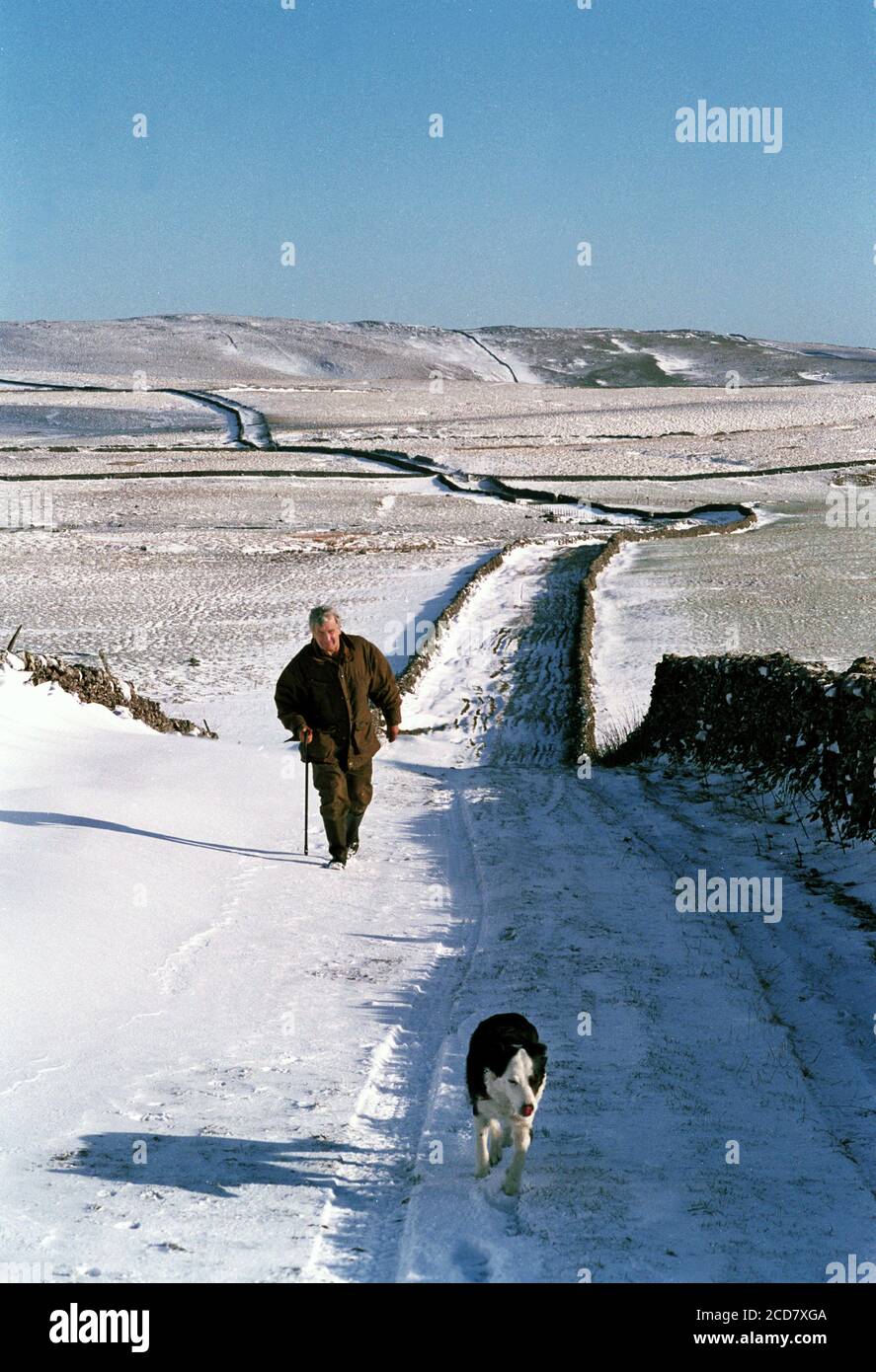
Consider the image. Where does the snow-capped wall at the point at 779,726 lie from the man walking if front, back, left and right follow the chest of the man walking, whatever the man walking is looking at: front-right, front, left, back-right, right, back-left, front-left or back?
back-left

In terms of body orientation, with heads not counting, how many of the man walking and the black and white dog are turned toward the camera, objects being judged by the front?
2

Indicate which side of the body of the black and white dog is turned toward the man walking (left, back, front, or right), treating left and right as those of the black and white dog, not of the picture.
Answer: back

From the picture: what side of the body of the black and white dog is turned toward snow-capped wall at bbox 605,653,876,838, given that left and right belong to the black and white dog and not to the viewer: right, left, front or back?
back

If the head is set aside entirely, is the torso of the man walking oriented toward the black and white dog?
yes

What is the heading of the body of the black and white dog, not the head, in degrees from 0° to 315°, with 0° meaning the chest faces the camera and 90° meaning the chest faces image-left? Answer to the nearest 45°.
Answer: approximately 0°

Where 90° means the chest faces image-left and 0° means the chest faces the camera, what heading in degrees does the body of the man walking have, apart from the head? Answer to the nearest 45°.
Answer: approximately 0°
